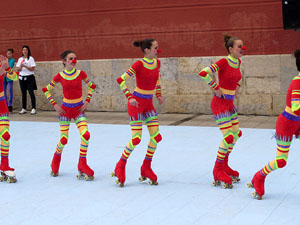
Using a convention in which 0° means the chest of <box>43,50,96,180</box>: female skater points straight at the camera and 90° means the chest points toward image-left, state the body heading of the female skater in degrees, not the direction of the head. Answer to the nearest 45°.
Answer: approximately 0°

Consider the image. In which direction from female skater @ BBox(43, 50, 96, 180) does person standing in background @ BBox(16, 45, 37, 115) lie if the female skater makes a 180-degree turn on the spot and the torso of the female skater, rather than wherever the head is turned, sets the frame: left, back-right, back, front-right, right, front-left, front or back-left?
front

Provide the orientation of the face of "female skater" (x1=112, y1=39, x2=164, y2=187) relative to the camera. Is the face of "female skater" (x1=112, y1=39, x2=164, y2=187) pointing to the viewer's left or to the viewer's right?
to the viewer's right

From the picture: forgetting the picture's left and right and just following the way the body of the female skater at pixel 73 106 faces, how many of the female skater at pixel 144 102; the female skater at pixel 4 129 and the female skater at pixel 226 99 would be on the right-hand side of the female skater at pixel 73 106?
1

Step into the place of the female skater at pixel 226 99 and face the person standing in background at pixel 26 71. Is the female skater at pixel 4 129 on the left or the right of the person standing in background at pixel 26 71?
left

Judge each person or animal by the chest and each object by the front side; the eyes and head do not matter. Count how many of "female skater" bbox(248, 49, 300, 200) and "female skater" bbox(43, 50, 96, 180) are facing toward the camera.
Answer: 1
